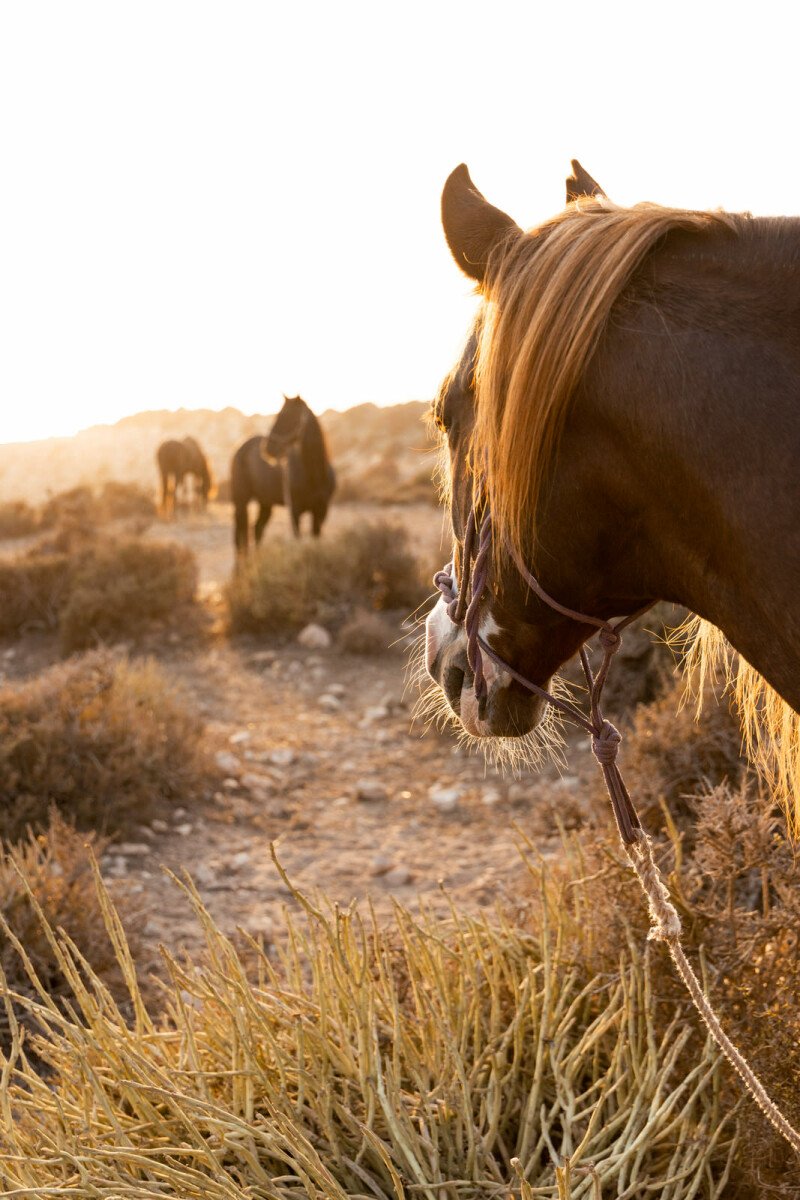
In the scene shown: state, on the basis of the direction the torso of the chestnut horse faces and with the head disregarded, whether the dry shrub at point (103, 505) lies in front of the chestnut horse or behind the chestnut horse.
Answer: in front

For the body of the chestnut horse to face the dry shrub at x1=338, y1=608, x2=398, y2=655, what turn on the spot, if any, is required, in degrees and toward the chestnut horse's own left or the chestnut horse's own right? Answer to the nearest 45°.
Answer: approximately 45° to the chestnut horse's own right

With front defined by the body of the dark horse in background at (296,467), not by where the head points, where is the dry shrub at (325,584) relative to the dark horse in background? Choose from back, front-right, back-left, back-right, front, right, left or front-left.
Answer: front-right

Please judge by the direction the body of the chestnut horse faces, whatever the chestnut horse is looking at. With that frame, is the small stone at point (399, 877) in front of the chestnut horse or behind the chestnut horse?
in front

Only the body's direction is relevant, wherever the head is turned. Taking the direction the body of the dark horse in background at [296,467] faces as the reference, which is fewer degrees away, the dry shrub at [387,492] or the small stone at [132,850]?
the small stone

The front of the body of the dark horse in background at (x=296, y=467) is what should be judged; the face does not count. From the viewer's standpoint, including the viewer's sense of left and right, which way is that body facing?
facing the viewer and to the right of the viewer

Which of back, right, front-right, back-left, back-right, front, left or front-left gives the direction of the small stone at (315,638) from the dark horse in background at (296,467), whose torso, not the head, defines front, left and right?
front-right

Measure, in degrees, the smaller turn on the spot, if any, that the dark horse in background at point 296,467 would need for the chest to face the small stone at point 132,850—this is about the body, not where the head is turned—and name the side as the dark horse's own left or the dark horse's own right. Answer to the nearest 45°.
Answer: approximately 45° to the dark horse's own right

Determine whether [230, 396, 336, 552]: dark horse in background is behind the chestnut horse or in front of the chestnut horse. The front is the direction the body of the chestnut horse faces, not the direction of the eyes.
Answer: in front

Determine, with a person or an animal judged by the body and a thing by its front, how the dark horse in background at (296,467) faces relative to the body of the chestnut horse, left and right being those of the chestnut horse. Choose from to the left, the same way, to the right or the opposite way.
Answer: the opposite way

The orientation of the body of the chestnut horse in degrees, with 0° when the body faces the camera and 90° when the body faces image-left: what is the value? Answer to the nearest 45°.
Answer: approximately 135°
